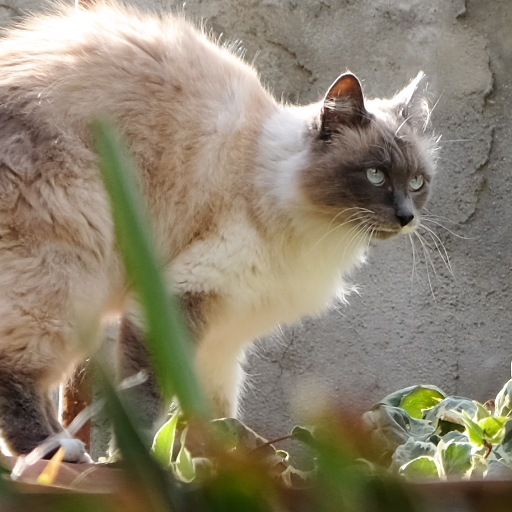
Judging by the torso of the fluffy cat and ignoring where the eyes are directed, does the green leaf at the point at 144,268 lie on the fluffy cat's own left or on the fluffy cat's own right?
on the fluffy cat's own right

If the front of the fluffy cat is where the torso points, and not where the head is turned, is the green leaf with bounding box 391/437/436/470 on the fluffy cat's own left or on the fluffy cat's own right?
on the fluffy cat's own right

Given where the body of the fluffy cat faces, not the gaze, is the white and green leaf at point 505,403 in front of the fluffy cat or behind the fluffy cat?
in front

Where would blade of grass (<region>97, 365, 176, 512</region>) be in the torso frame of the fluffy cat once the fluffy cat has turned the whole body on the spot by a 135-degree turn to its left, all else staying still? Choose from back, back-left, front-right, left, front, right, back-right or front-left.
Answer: back-left

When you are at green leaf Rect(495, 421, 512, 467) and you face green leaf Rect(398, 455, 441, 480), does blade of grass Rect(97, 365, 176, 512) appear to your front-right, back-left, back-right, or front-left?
front-left

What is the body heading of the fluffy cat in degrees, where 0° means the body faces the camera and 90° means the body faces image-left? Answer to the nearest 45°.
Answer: approximately 270°

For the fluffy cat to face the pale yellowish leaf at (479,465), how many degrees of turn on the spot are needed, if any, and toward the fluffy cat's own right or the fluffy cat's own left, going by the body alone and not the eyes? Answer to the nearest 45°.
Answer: approximately 45° to the fluffy cat's own right

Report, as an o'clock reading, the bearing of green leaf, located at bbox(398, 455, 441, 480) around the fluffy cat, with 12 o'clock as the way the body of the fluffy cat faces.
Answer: The green leaf is roughly at 2 o'clock from the fluffy cat.

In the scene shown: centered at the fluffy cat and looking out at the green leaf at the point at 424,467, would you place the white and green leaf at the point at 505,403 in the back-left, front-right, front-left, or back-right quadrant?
front-left

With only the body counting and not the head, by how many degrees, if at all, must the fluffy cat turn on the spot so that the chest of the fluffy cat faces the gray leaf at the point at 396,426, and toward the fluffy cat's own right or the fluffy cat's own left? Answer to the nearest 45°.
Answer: approximately 45° to the fluffy cat's own right

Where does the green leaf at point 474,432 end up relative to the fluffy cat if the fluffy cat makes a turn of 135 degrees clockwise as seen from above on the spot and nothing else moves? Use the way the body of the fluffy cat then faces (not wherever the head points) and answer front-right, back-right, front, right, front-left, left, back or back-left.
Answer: left
